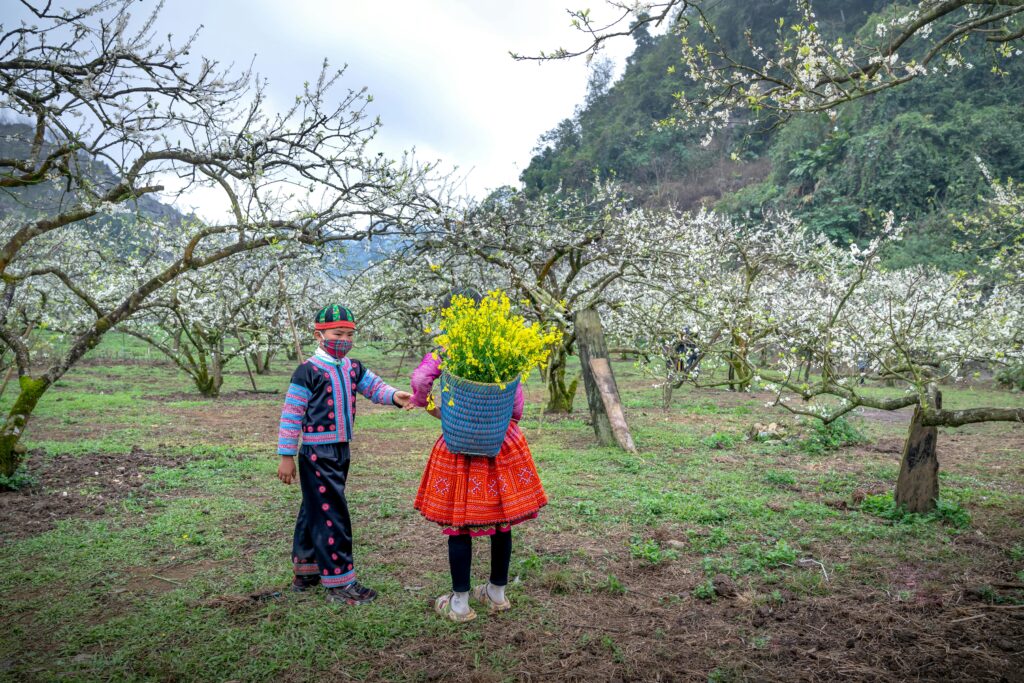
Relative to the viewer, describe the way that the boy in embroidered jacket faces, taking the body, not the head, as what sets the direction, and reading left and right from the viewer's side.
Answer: facing the viewer and to the right of the viewer

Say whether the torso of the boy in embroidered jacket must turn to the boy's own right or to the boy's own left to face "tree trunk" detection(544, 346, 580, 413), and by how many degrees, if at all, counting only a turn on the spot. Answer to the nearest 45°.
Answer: approximately 90° to the boy's own left

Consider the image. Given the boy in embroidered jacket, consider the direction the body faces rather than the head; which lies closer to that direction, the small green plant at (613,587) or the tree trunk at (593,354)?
the small green plant

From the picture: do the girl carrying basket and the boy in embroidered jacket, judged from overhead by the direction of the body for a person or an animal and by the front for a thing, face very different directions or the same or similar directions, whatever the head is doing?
very different directions

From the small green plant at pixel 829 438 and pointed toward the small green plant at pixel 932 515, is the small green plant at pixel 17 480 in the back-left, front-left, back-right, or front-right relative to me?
front-right

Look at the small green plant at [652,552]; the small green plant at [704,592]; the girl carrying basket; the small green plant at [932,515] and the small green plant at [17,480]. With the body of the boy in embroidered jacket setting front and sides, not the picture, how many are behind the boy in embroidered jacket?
1

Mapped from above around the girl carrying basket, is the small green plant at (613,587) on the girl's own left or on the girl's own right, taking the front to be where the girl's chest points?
on the girl's own right

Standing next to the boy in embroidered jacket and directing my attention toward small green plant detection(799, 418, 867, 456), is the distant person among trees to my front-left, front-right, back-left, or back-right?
front-left

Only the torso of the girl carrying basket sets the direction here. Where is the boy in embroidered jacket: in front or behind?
in front

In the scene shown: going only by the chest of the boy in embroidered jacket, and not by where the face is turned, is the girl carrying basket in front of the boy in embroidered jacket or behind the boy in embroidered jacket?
in front

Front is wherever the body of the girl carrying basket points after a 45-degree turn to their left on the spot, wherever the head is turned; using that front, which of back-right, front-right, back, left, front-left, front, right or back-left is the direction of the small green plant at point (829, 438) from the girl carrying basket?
back-right

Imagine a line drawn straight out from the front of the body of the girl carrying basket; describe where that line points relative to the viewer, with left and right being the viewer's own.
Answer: facing away from the viewer and to the left of the viewer

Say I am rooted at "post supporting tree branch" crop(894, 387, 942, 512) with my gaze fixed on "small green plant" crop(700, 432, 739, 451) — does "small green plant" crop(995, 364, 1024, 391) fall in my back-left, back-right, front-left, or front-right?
front-right

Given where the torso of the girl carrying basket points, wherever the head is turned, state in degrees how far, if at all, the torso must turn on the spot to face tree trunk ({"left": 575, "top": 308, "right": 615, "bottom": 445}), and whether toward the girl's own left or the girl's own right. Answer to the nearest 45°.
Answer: approximately 45° to the girl's own right

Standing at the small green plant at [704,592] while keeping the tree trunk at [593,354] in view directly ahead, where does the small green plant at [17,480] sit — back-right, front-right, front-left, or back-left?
front-left
